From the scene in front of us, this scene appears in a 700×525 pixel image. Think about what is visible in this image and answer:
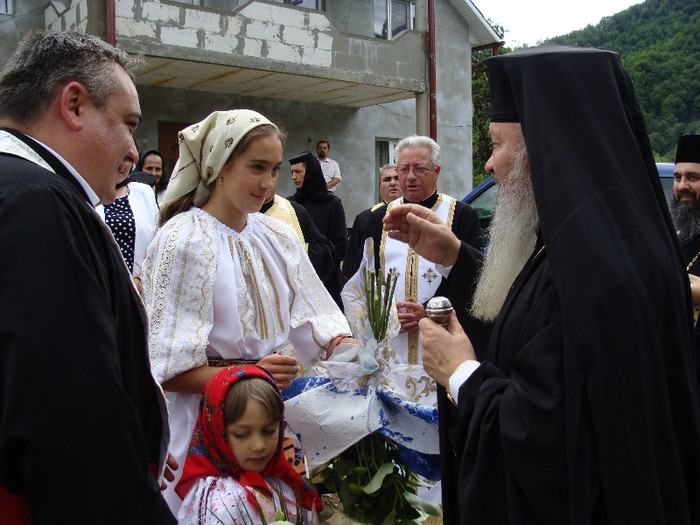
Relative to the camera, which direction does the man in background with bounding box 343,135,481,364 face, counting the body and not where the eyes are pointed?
toward the camera

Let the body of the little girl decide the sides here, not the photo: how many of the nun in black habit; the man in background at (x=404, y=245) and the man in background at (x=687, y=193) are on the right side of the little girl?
0

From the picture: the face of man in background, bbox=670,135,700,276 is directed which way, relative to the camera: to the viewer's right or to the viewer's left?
to the viewer's left

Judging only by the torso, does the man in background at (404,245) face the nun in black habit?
no

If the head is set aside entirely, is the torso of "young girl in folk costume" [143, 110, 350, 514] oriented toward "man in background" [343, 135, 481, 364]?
no

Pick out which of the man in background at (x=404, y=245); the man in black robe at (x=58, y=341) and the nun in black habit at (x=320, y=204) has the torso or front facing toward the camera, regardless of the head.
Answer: the man in background

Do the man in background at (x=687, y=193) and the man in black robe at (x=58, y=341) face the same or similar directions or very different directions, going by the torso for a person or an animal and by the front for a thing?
very different directions

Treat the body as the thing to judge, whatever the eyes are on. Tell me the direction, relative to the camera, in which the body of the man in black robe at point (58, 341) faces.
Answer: to the viewer's right

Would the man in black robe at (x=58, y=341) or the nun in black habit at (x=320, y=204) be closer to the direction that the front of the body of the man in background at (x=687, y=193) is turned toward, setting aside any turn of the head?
the man in black robe

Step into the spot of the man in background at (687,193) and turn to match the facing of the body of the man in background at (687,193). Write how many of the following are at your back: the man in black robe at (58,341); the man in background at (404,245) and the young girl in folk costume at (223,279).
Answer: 0

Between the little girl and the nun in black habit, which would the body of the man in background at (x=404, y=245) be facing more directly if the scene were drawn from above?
the little girl

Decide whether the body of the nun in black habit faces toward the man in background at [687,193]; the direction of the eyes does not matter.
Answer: no

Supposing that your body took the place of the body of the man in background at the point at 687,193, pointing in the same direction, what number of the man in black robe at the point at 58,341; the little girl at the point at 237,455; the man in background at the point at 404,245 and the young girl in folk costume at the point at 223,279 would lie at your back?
0

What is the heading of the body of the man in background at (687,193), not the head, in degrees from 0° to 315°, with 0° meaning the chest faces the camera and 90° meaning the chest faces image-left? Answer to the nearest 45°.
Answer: approximately 45°

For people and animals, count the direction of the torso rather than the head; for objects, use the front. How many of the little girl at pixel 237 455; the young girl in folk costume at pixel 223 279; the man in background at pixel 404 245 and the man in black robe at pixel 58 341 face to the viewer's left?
0

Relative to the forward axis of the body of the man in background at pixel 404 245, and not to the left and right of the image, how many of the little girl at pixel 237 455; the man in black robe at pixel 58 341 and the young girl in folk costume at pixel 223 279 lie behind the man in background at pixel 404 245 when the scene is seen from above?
0

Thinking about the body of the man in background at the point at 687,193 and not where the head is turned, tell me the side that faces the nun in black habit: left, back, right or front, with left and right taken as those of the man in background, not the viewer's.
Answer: right
